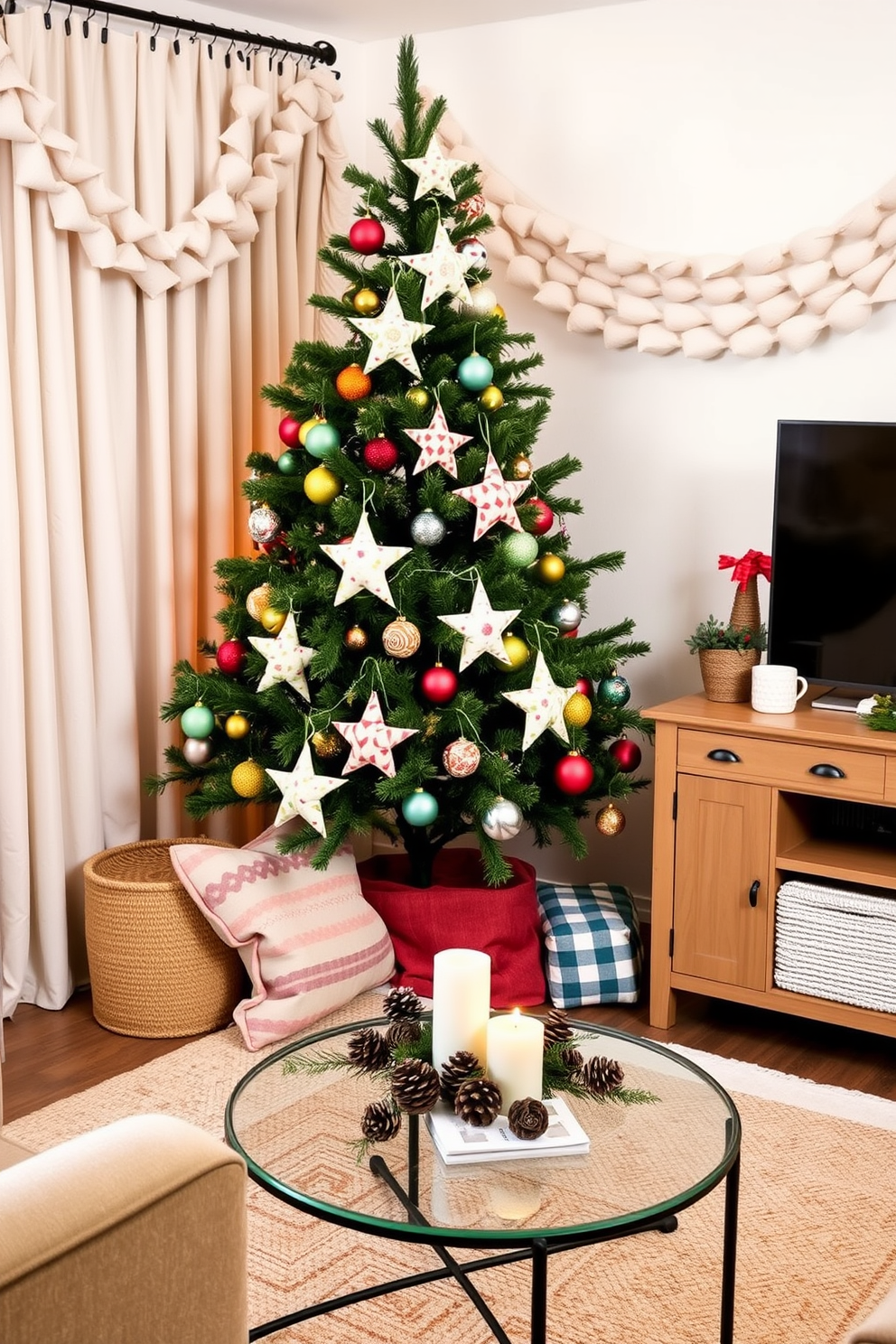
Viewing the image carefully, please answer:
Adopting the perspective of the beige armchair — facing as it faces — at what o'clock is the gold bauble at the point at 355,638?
The gold bauble is roughly at 11 o'clock from the beige armchair.

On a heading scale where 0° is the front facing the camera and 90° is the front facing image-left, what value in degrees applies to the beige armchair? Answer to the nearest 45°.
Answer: approximately 225°

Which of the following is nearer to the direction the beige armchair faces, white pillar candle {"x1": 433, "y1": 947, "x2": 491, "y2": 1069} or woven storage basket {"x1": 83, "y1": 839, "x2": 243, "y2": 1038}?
the white pillar candle

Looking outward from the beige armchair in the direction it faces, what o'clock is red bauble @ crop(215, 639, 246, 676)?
The red bauble is roughly at 11 o'clock from the beige armchair.

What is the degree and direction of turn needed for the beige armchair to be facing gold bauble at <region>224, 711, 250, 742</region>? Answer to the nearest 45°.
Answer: approximately 45° to its left

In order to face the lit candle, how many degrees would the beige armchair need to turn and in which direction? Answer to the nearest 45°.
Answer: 0° — it already faces it

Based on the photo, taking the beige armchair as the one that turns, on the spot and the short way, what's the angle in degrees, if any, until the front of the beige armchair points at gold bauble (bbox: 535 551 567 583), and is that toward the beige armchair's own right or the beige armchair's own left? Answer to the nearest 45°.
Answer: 0° — it already faces it

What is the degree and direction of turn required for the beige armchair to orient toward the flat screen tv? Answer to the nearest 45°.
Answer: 0° — it already faces it

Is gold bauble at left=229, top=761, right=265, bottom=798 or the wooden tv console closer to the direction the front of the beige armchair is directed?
the wooden tv console

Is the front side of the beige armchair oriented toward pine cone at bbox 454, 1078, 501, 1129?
yes

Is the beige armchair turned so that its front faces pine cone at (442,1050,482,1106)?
yes
